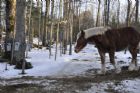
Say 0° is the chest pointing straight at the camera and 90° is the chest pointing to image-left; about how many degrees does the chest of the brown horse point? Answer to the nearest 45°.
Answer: approximately 90°
